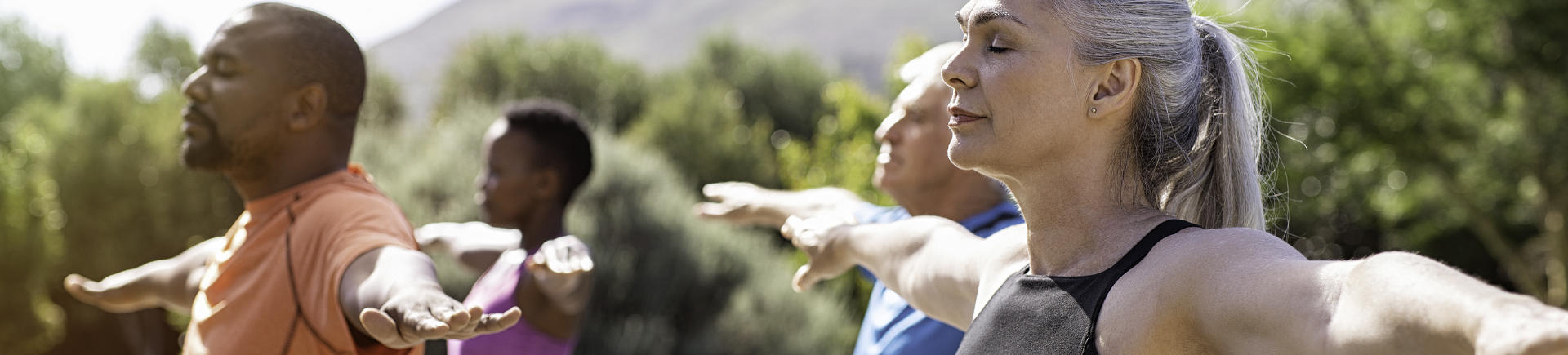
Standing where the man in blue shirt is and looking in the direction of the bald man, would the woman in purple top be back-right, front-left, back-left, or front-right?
front-right

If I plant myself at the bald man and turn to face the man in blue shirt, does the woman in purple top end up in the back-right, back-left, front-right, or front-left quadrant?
front-left

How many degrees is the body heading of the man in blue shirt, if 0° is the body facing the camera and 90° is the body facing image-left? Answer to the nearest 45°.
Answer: approximately 90°

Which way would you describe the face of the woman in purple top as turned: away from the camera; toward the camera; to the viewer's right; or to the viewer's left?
to the viewer's left

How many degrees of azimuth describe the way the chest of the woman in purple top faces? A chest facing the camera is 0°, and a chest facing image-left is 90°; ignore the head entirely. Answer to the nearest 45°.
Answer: approximately 90°

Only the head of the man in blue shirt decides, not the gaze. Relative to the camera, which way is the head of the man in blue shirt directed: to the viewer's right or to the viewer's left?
to the viewer's left

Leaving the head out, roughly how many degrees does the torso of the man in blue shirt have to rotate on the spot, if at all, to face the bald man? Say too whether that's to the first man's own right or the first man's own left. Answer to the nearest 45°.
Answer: approximately 45° to the first man's own left

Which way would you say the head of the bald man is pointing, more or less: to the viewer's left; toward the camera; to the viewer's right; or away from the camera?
to the viewer's left

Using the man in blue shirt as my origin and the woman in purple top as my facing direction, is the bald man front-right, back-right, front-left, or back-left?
front-left

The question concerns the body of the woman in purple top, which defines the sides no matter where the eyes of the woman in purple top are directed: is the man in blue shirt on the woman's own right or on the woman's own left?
on the woman's own left

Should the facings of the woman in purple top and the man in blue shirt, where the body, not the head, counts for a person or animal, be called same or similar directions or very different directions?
same or similar directions

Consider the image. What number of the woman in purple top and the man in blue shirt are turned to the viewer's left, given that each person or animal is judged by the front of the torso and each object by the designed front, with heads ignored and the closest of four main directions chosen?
2

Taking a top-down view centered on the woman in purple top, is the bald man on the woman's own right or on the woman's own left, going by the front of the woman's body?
on the woman's own left

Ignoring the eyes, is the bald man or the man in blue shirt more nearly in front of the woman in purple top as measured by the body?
the bald man
